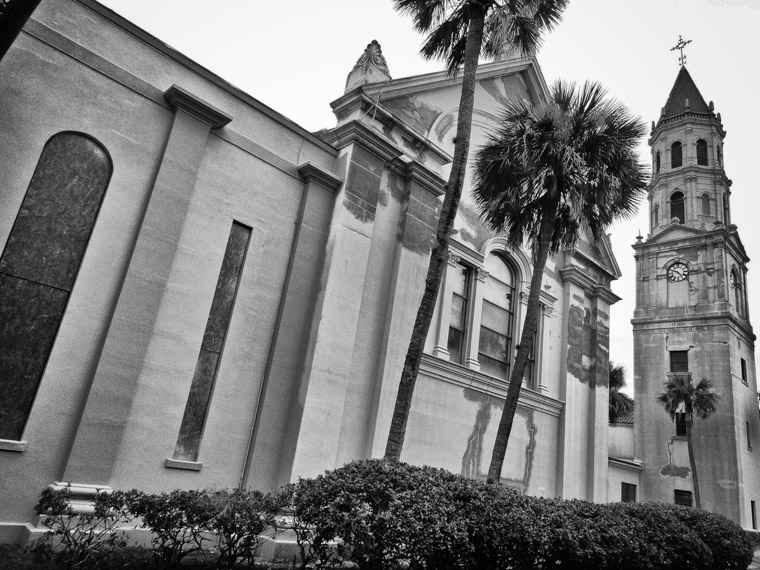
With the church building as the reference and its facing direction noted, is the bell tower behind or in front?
in front

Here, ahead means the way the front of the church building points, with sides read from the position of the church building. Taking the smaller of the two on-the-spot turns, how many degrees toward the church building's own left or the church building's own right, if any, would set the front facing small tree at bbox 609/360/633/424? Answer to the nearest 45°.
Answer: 0° — it already faces it

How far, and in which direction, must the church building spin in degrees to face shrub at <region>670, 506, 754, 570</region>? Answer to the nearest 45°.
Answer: approximately 45° to its right

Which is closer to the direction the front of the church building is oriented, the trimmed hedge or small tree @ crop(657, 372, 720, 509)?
the small tree

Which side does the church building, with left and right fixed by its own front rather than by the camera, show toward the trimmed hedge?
right

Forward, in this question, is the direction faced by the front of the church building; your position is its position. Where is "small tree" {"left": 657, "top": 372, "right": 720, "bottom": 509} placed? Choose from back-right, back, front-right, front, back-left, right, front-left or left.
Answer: front

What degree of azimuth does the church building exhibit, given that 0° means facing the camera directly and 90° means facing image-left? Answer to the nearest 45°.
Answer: approximately 225°
